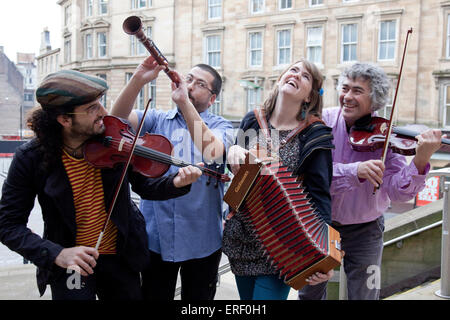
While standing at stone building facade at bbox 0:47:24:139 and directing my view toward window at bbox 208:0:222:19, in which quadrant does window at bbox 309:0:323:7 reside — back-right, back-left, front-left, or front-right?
front-right

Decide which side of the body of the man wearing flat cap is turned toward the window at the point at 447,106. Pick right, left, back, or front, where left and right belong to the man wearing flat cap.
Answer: left

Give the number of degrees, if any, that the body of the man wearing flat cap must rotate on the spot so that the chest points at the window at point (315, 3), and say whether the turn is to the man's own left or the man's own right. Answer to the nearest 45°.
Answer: approximately 90° to the man's own left

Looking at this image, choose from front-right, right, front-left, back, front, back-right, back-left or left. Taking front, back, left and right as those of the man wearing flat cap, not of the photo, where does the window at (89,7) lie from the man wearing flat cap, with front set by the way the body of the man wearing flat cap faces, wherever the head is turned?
back-left

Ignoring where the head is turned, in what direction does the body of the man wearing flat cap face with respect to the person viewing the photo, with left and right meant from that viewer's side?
facing the viewer and to the right of the viewer

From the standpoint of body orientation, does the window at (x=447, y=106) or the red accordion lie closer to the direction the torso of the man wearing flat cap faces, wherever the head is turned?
the red accordion

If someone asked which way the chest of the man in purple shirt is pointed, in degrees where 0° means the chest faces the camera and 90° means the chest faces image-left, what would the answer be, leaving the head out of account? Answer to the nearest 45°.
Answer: approximately 0°

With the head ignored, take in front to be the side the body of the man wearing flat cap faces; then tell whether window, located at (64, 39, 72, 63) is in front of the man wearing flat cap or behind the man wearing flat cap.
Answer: behind

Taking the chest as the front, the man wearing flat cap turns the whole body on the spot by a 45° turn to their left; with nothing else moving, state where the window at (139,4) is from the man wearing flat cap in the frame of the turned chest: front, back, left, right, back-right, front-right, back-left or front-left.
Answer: left

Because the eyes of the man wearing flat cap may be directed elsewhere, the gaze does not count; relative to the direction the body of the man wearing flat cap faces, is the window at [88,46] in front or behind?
behind

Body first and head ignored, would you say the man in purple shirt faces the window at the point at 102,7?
no

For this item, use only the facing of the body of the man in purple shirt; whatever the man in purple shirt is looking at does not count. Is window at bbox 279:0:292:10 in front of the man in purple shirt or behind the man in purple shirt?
behind

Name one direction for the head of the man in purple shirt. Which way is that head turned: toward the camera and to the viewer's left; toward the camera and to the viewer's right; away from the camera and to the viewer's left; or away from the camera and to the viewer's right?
toward the camera and to the viewer's left

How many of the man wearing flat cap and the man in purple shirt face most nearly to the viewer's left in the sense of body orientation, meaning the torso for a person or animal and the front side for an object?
0

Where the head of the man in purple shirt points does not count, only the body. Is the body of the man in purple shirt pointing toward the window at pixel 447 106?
no

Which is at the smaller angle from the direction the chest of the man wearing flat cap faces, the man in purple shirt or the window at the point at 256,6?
the man in purple shirt
